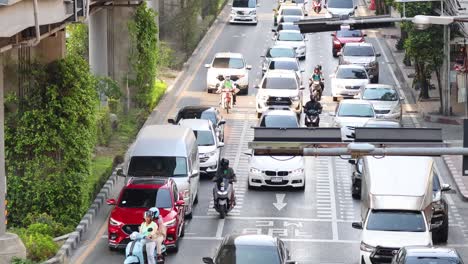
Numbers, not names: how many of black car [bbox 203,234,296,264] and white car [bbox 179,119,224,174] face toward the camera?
2

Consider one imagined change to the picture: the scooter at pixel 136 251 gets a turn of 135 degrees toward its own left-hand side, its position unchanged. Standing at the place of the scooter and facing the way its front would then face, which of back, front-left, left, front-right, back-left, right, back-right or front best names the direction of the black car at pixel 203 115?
left

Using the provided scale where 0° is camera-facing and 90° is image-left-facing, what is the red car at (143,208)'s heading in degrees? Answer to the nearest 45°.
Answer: approximately 0°

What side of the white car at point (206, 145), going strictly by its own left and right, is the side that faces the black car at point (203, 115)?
back

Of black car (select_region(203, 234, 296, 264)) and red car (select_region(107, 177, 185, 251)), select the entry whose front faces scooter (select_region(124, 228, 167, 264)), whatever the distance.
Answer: the red car

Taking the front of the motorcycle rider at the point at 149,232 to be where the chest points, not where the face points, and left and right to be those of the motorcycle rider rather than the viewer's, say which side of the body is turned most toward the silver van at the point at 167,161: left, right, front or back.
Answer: back

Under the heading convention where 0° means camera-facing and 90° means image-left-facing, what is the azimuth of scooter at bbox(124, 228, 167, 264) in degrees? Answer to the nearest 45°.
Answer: approximately 45°
